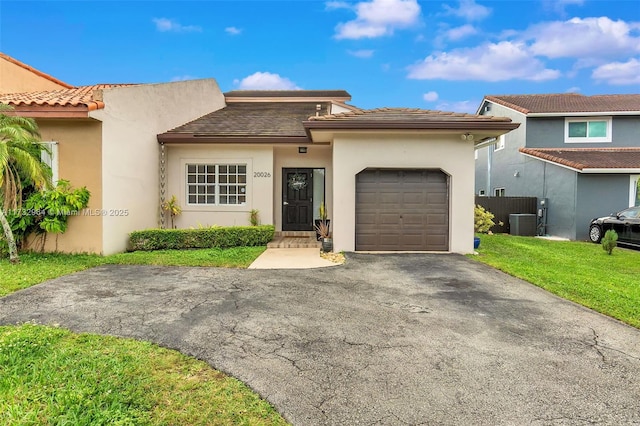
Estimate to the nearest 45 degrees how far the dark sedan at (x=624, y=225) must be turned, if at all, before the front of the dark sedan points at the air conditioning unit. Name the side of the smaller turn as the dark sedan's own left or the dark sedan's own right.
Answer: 0° — it already faces it

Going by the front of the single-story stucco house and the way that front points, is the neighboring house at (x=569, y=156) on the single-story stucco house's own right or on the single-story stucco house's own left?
on the single-story stucco house's own left

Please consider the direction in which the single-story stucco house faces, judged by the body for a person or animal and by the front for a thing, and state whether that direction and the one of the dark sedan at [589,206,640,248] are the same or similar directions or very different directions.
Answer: very different directions

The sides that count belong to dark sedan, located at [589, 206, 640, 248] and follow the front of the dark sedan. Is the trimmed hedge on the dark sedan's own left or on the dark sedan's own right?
on the dark sedan's own left

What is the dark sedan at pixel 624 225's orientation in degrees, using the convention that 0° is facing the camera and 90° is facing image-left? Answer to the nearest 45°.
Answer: approximately 135°
